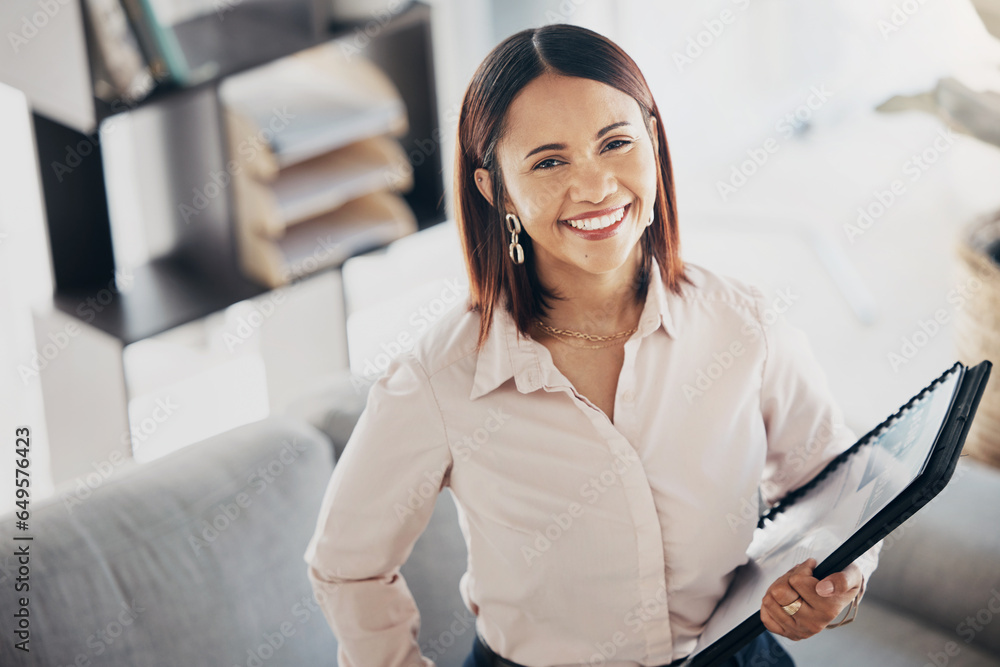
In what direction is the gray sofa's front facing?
toward the camera

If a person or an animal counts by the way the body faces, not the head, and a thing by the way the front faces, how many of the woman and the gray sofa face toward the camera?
2

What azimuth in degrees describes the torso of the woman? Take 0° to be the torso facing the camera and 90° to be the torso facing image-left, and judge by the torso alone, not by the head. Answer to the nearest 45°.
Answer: approximately 0°

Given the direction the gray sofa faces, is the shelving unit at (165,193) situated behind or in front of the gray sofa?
behind

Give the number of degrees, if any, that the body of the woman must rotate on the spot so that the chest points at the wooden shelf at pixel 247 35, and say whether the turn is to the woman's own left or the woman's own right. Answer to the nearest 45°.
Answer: approximately 135° to the woman's own right

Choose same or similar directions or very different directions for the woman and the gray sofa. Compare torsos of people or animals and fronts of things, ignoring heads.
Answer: same or similar directions

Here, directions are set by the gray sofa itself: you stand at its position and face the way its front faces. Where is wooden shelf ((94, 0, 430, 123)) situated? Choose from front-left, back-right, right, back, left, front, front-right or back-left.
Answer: back
